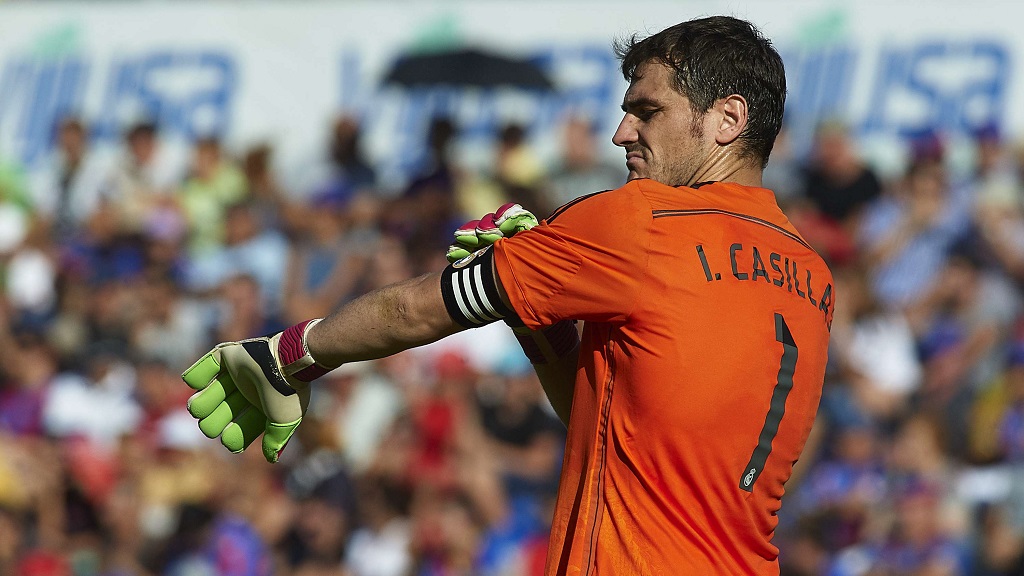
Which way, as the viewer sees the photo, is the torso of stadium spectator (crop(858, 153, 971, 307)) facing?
toward the camera

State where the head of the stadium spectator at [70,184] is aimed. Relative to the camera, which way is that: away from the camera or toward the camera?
toward the camera

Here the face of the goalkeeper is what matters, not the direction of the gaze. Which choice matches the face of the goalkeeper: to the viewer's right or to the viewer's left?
to the viewer's left

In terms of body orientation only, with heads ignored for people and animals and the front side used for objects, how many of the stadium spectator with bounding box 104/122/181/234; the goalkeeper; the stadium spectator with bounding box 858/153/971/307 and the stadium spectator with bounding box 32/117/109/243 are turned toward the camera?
3

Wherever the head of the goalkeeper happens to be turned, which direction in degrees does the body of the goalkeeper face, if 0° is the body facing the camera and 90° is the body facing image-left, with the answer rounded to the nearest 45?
approximately 135°

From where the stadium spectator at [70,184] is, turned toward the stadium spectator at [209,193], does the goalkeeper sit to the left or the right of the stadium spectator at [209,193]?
right

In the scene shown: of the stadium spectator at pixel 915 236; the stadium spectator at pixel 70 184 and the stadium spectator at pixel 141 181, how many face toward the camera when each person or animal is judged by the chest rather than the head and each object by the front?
3

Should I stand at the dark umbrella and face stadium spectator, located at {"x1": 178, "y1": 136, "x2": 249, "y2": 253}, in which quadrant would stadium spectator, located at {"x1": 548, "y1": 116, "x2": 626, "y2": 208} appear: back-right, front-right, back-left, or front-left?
back-left

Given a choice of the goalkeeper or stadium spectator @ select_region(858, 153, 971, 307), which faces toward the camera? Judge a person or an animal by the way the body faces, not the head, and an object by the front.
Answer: the stadium spectator

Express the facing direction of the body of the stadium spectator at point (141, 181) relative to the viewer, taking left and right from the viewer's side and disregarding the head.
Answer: facing the viewer

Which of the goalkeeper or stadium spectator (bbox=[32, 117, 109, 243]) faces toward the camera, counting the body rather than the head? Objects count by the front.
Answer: the stadium spectator

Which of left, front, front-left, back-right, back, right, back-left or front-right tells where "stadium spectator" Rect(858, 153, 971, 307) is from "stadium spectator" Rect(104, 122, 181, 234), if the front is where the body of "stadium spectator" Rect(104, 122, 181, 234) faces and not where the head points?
front-left

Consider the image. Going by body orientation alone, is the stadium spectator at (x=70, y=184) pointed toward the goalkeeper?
yes

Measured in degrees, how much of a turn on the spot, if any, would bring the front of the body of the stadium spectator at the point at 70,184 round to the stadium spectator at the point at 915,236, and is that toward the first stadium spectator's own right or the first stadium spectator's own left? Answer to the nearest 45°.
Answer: approximately 45° to the first stadium spectator's own left

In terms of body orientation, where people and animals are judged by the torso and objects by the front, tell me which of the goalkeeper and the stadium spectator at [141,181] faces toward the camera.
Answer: the stadium spectator

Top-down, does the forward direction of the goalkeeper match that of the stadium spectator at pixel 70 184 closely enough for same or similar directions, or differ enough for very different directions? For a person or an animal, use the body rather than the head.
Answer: very different directions

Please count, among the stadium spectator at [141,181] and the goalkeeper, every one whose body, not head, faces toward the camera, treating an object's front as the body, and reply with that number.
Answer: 1

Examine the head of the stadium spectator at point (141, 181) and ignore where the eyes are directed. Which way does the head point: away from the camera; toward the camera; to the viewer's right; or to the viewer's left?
toward the camera
